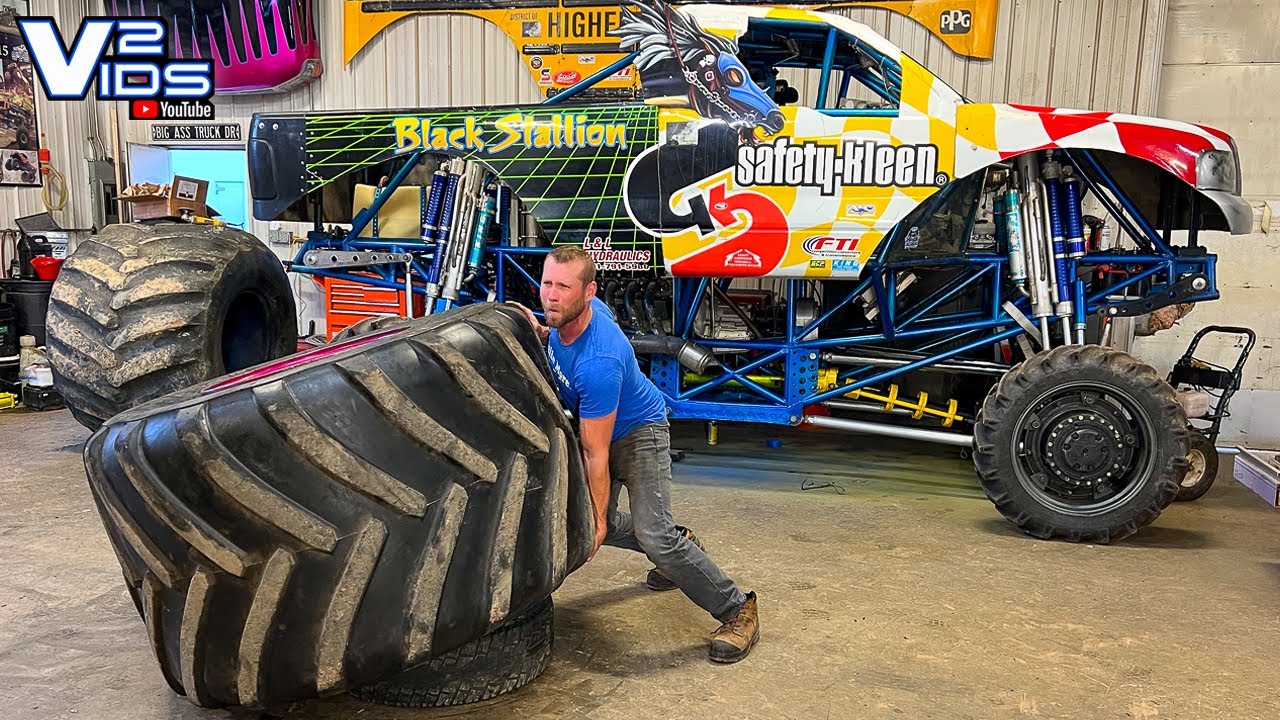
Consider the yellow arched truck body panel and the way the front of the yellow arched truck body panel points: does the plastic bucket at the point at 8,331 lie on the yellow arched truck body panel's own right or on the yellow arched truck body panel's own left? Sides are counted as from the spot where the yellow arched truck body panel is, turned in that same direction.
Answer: on the yellow arched truck body panel's own right

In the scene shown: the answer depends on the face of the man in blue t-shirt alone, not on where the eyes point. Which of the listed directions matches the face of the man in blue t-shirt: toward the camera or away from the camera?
toward the camera

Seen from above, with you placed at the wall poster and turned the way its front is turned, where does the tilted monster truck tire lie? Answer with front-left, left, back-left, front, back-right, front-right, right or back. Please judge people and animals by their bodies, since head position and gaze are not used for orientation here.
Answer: front

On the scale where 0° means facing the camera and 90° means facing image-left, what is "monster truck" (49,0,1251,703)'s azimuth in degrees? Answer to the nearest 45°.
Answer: approximately 270°

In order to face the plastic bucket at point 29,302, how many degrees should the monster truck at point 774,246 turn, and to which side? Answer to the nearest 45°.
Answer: approximately 135° to its left

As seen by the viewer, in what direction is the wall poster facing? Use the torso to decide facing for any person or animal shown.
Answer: toward the camera

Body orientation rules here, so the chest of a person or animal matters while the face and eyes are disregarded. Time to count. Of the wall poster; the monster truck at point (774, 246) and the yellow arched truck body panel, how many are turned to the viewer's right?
1

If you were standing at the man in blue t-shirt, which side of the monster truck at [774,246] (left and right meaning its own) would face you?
right

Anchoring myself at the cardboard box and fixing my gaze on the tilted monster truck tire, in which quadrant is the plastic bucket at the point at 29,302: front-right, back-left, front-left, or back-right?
back-right

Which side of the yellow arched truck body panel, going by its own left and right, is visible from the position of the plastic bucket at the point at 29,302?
right

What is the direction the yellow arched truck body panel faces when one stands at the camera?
facing the viewer

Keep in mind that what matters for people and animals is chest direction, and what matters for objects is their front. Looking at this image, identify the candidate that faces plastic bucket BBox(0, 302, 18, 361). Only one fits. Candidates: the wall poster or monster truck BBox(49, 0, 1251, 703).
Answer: the wall poster

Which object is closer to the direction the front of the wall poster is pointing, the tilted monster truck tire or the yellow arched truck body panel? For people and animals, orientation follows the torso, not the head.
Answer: the tilted monster truck tire

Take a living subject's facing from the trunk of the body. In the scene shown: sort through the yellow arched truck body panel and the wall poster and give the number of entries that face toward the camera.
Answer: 2

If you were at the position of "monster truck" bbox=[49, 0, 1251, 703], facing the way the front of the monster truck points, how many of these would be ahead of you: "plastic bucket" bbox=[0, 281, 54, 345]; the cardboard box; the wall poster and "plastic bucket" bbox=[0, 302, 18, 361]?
0

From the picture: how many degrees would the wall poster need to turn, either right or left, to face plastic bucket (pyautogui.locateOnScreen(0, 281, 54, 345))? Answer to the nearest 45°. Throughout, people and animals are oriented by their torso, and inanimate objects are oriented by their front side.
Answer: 0° — it already faces it

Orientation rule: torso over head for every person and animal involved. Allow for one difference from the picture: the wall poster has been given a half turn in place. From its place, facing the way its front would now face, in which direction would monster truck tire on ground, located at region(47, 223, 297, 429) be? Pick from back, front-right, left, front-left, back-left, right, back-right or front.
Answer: back
